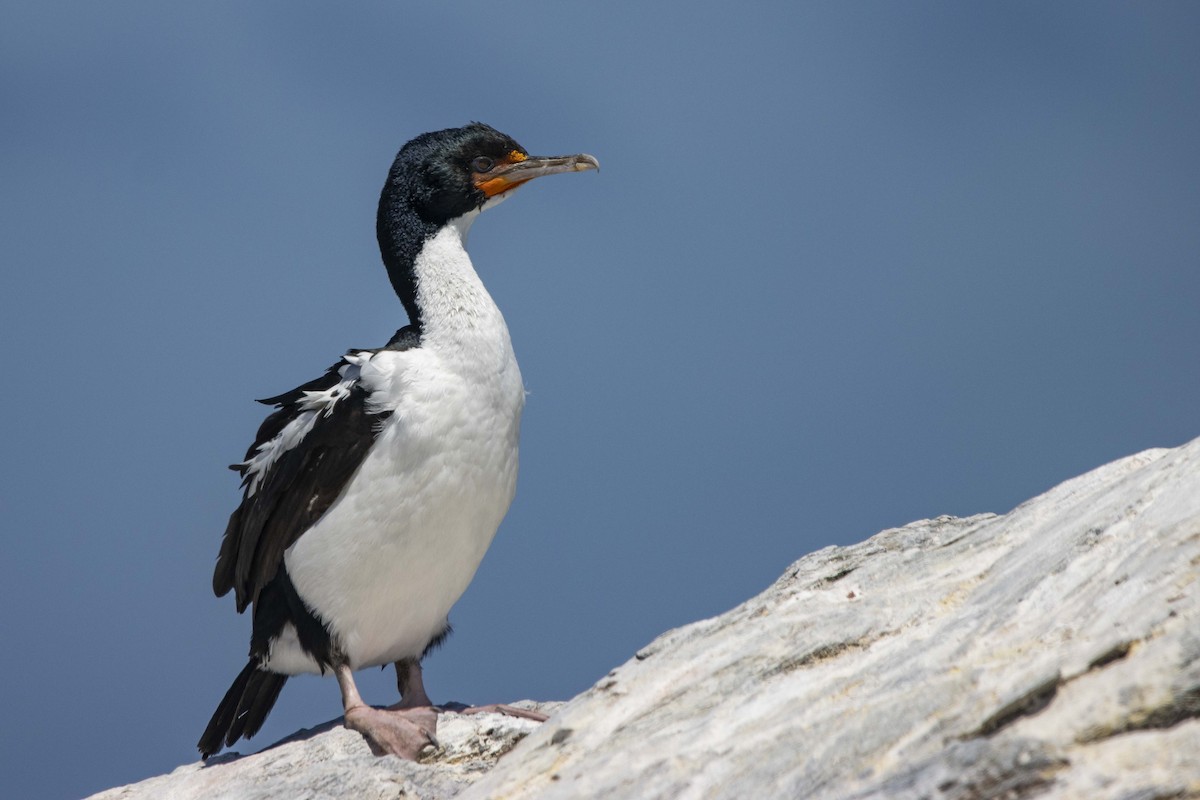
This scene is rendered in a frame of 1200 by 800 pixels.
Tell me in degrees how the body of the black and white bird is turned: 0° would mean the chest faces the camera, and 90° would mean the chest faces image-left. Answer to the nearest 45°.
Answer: approximately 315°
